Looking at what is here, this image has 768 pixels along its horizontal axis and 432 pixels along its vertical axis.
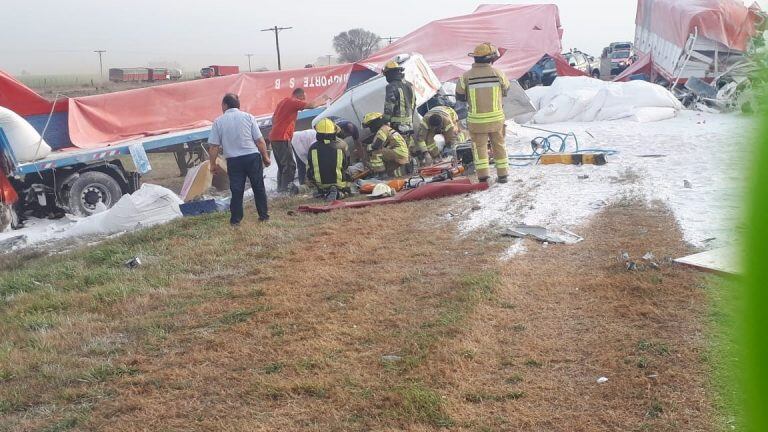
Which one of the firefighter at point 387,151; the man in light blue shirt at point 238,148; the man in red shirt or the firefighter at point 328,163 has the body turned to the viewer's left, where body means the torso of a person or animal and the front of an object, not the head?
the firefighter at point 387,151

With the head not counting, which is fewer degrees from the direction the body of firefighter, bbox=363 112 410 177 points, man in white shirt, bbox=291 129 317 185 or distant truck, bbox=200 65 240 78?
the man in white shirt

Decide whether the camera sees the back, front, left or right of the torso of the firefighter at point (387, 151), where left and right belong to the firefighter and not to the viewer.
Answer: left

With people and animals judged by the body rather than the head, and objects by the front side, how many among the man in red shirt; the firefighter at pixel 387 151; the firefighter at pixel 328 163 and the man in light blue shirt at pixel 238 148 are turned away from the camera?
2

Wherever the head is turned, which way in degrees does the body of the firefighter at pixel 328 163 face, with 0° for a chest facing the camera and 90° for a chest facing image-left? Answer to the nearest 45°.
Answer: approximately 180°

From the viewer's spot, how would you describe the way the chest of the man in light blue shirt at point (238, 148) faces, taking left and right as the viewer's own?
facing away from the viewer

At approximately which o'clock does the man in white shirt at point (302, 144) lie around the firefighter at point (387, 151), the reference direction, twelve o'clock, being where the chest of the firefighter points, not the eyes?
The man in white shirt is roughly at 1 o'clock from the firefighter.

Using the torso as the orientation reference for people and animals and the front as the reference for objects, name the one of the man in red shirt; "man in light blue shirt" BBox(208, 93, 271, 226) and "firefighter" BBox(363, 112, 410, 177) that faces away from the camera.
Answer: the man in light blue shirt

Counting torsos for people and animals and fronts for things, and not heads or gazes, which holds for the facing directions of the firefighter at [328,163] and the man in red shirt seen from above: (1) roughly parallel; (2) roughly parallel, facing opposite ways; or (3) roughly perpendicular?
roughly perpendicular

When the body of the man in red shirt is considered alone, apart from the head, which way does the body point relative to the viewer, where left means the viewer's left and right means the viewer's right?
facing to the right of the viewer

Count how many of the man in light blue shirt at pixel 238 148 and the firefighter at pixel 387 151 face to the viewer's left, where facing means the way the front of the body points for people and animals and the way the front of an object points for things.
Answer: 1

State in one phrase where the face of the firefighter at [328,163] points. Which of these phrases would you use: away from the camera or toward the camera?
away from the camera
